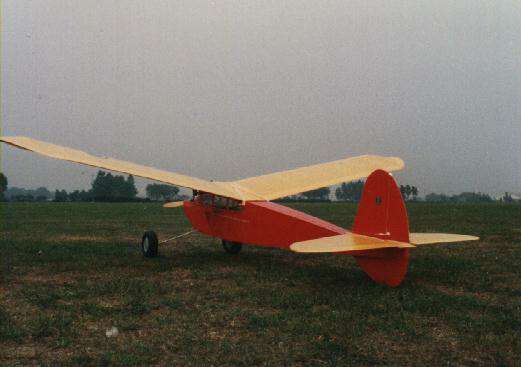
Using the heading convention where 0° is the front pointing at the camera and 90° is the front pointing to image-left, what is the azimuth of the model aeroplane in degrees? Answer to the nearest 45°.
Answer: approximately 135°
